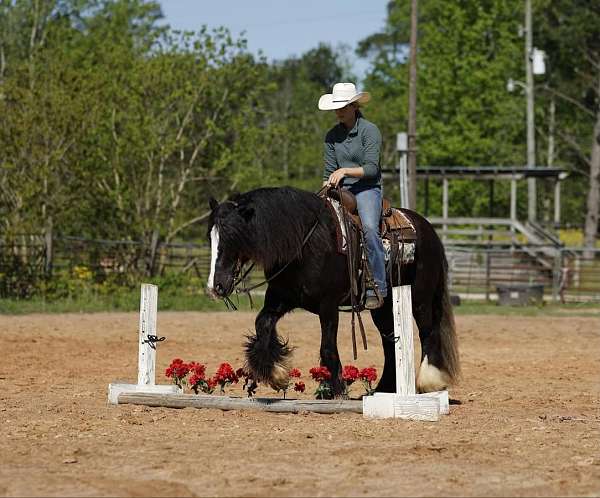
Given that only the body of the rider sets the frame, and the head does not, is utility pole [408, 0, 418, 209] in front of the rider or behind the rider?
behind

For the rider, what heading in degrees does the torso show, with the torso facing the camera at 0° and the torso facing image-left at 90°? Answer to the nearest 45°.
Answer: approximately 45°
